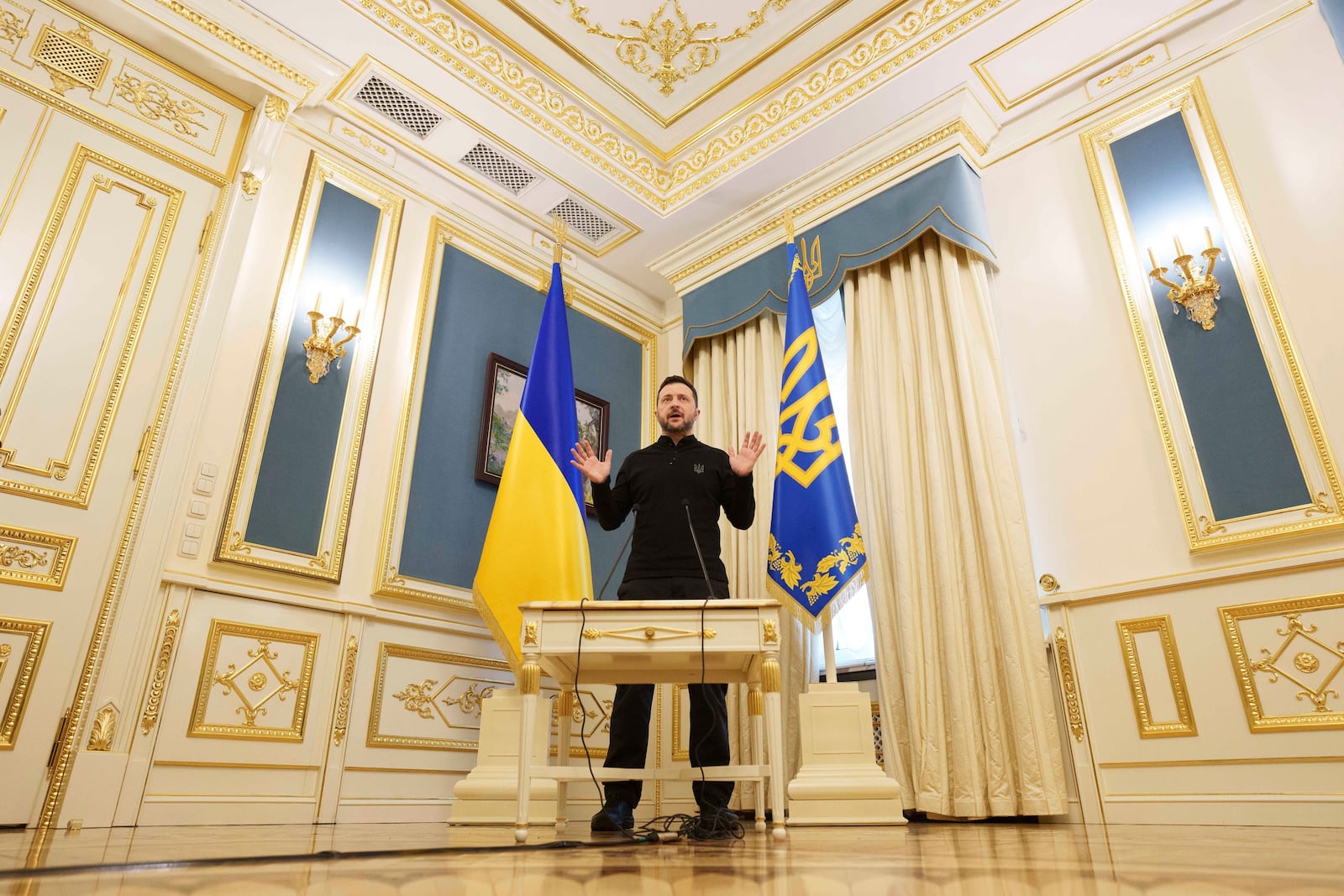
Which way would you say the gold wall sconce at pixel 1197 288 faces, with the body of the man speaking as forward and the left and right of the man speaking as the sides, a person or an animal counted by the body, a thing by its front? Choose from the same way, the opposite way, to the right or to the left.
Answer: to the right

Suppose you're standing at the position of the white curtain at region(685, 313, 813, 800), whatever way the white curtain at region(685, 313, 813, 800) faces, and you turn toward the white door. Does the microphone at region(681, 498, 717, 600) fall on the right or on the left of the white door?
left

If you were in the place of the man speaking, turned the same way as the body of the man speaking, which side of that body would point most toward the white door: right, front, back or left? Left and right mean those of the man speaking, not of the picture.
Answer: right

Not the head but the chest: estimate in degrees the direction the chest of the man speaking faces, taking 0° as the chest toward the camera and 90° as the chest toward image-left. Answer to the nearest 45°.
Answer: approximately 0°

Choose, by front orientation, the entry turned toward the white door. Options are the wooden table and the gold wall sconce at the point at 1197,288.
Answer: the gold wall sconce

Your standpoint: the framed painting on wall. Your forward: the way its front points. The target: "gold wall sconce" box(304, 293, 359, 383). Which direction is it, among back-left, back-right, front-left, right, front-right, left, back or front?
right
